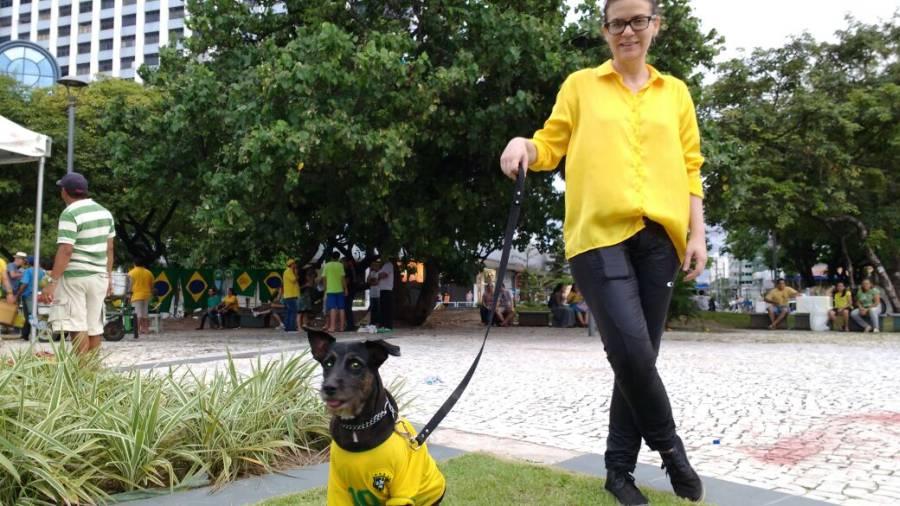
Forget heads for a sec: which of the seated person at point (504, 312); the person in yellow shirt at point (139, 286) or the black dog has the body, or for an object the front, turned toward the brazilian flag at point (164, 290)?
the person in yellow shirt

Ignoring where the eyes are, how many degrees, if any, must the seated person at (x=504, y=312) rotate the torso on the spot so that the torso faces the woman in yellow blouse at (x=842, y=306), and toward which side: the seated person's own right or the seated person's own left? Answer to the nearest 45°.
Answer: approximately 90° to the seated person's own left

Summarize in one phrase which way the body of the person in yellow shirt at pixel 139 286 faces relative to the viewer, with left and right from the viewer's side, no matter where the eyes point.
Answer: facing away from the viewer

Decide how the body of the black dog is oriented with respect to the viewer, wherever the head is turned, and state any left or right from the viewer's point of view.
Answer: facing the viewer and to the left of the viewer

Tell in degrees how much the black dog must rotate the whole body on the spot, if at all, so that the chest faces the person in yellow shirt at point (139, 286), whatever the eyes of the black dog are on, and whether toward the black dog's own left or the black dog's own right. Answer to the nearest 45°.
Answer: approximately 135° to the black dog's own right

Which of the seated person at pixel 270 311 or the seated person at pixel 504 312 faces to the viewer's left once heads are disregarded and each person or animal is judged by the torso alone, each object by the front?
the seated person at pixel 270 311

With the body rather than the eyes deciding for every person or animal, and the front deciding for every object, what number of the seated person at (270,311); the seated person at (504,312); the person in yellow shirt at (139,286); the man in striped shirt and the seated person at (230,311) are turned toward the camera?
2

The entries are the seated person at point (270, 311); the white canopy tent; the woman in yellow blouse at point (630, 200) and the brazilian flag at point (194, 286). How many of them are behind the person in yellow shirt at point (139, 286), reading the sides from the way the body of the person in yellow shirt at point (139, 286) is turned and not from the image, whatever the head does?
2

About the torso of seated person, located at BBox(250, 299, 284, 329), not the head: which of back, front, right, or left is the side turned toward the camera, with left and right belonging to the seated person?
left

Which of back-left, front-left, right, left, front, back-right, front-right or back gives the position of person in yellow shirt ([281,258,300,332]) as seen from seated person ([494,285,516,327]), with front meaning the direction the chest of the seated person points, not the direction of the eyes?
front-right

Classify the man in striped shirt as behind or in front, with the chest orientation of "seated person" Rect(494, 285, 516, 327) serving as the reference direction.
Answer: in front

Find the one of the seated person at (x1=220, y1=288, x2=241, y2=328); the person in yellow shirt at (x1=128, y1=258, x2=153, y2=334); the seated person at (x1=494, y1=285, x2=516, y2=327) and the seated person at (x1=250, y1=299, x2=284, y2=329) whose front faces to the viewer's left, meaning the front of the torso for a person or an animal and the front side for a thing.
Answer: the seated person at (x1=250, y1=299, x2=284, y2=329)
